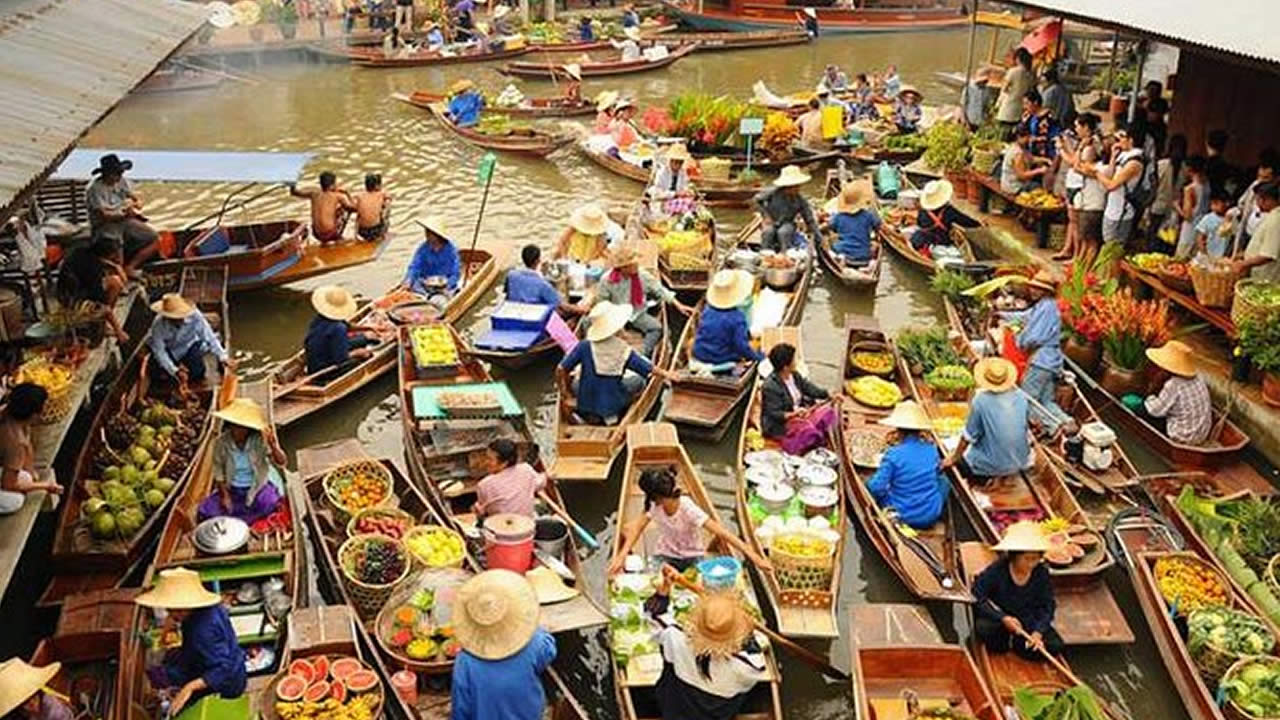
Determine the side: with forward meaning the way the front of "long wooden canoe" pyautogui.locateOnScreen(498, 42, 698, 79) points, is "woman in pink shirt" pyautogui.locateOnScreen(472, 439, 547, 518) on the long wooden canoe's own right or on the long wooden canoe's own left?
on the long wooden canoe's own right

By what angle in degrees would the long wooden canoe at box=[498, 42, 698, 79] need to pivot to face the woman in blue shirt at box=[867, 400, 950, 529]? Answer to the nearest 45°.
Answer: approximately 90° to its right

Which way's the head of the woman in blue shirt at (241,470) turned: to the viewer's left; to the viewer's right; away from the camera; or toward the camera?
toward the camera

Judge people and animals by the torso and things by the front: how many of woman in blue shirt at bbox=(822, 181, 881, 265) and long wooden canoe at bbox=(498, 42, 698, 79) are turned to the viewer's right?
1

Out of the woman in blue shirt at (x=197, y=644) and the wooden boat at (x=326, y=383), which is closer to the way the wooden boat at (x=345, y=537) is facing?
the wooden boat

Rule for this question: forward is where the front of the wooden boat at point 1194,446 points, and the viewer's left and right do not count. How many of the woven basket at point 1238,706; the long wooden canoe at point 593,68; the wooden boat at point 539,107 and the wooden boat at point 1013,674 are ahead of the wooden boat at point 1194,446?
2

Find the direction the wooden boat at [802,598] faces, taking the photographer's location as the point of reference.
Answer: facing the viewer

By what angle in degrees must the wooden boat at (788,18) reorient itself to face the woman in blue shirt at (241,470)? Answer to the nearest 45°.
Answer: approximately 90° to its left

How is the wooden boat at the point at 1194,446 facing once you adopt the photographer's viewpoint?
facing away from the viewer and to the left of the viewer

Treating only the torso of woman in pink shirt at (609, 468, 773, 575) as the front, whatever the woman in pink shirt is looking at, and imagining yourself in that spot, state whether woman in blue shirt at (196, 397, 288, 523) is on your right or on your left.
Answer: on your right

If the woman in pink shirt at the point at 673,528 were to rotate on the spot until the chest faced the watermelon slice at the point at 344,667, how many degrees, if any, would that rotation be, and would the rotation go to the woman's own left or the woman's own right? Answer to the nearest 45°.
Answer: approximately 45° to the woman's own right

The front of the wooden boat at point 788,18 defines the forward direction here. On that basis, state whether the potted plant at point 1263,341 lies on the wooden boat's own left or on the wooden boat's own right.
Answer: on the wooden boat's own left

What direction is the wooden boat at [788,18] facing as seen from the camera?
to the viewer's left

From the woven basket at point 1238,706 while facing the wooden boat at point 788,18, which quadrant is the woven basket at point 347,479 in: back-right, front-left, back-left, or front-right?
front-left
